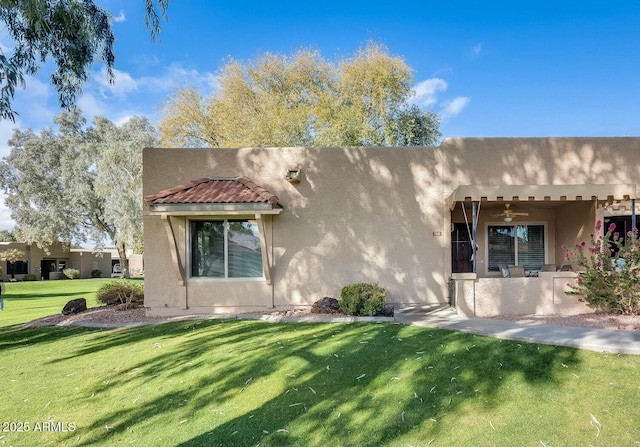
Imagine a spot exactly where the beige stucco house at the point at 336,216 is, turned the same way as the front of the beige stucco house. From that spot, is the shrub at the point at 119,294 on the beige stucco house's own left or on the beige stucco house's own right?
on the beige stucco house's own right

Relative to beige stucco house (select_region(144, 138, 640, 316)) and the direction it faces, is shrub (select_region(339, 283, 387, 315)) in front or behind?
in front

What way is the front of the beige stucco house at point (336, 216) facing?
toward the camera

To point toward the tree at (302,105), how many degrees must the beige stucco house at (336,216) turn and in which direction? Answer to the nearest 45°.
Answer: approximately 180°

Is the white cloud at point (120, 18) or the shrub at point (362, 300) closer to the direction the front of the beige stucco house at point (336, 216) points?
the shrub

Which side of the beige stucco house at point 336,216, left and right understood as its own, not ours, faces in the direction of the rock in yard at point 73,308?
right

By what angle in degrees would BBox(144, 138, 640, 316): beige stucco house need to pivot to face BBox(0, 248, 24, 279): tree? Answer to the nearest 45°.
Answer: approximately 135° to its right

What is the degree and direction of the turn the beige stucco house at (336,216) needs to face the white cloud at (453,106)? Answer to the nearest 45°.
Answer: approximately 180°

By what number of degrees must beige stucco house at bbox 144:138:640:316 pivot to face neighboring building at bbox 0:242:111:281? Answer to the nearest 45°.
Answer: approximately 135° to its right

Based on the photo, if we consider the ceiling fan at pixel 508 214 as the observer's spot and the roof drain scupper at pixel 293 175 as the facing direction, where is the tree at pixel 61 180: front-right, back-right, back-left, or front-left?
front-right

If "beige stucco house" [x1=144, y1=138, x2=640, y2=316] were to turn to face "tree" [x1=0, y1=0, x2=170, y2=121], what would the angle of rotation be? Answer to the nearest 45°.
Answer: approximately 45° to its right

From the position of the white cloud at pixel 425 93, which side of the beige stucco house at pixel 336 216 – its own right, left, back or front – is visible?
back
